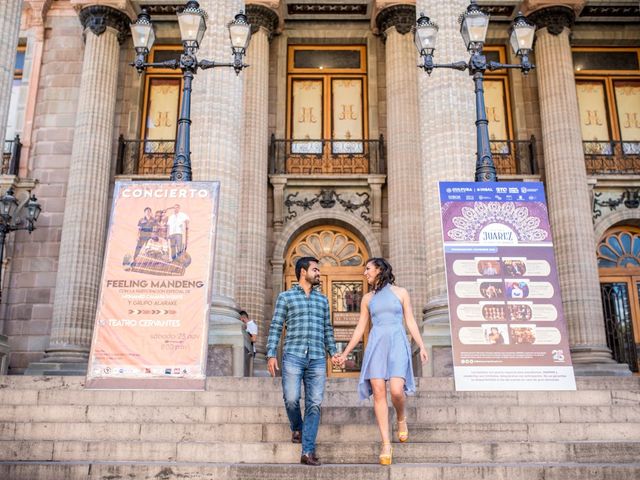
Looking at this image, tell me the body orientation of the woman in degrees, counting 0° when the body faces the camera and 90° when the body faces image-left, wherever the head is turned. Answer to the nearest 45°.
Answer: approximately 0°

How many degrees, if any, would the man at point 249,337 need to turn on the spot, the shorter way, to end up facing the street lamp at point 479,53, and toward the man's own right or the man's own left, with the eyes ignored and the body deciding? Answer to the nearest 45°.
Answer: approximately 135° to the man's own left

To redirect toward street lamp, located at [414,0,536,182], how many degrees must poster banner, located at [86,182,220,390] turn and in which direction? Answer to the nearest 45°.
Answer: approximately 90° to its left

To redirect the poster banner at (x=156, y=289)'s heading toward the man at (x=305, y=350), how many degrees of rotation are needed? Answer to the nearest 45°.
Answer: approximately 45° to its left

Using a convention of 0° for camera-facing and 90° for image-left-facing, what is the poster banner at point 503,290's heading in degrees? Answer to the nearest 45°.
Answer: approximately 0°
